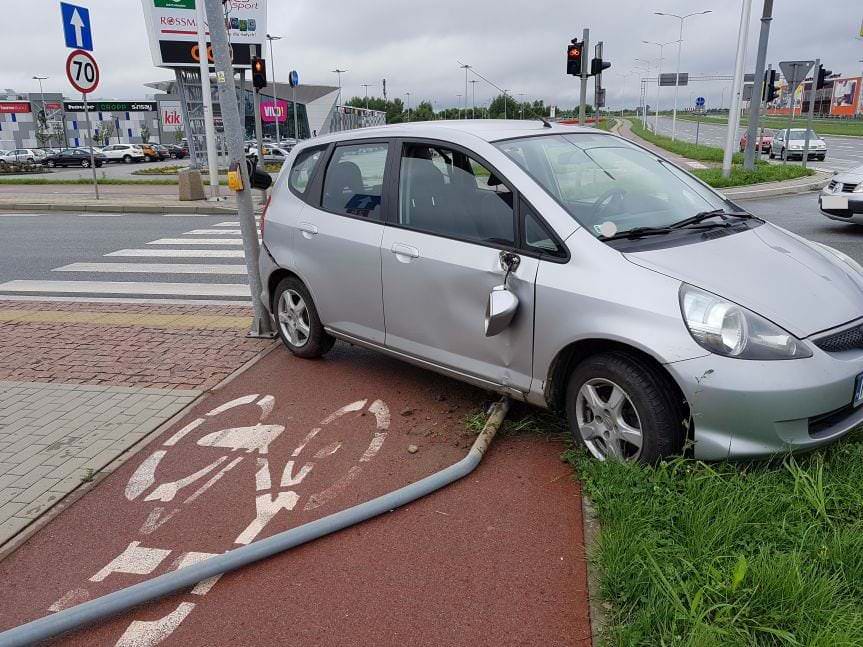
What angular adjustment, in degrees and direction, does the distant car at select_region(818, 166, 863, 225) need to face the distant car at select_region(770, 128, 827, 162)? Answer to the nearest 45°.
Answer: approximately 135° to its right

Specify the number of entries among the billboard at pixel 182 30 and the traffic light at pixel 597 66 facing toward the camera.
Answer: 1

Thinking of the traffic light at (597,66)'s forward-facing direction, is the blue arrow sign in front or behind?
behind

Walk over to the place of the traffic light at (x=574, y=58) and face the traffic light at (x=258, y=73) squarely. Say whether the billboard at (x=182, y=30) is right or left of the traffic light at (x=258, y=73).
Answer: right

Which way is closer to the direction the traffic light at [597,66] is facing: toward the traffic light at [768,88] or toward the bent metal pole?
the traffic light

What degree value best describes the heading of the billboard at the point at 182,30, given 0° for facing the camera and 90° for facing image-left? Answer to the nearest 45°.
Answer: approximately 0°

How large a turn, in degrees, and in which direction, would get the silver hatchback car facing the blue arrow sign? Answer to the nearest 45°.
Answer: approximately 180°

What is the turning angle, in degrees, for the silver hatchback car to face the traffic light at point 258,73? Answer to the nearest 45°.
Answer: approximately 180°

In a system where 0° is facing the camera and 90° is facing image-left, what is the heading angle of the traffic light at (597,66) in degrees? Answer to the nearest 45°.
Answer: approximately 270°

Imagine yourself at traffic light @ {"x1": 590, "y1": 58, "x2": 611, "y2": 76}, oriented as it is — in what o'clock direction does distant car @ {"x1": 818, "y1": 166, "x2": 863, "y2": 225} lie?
The distant car is roughly at 2 o'clock from the traffic light.
